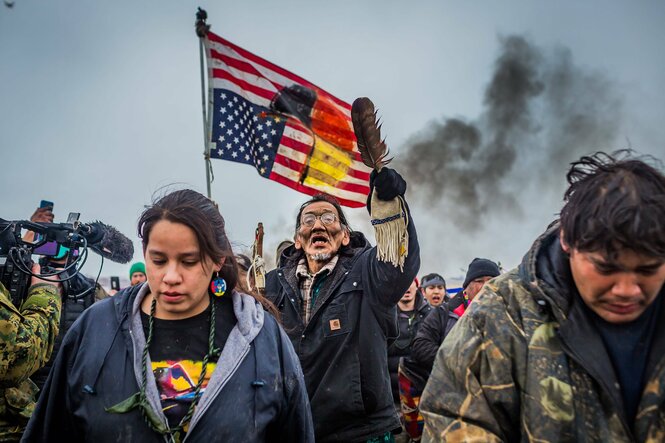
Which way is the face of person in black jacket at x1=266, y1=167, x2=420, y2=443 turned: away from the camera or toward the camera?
toward the camera

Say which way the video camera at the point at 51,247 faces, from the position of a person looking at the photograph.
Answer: facing to the right of the viewer

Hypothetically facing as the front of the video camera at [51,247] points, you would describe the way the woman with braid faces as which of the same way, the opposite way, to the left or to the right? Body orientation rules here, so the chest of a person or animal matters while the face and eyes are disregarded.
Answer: to the right

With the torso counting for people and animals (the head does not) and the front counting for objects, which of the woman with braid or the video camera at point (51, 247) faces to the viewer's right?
the video camera

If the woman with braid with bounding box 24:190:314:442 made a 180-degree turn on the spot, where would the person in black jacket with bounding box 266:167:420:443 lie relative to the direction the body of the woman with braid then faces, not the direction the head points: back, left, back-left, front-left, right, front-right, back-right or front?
front-right

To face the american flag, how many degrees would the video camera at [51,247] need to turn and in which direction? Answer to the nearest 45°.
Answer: approximately 45° to its left

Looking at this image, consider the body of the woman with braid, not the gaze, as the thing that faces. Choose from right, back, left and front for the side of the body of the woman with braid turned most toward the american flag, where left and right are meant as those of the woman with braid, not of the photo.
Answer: back

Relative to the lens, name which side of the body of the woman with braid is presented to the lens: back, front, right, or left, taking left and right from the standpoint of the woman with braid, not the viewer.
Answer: front

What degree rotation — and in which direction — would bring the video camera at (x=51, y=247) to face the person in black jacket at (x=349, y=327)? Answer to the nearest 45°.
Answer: approximately 45° to its right

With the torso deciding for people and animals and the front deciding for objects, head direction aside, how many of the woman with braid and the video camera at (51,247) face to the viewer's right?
1
